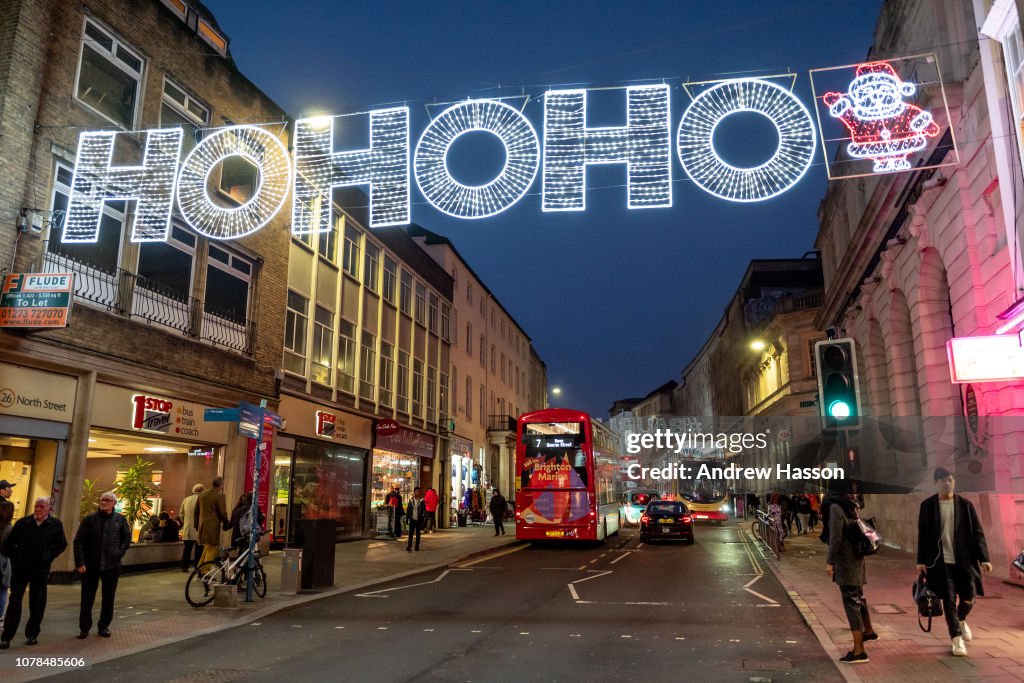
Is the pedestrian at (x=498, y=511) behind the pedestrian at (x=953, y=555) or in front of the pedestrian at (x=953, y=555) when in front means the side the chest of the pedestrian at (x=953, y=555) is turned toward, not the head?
behind

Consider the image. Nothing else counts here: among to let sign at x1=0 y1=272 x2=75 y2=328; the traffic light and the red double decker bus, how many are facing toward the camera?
2

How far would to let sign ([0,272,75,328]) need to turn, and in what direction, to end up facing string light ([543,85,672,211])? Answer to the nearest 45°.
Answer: approximately 45° to its left

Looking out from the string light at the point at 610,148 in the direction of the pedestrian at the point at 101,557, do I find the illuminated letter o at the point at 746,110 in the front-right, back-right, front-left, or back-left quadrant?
back-left

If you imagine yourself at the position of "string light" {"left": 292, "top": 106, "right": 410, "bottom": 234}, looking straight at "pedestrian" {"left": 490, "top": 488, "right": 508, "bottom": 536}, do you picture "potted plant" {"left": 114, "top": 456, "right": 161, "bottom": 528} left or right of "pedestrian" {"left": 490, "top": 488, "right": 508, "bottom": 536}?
left

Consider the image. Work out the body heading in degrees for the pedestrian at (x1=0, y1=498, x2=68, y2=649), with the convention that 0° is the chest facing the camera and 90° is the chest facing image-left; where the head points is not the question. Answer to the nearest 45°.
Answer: approximately 0°
